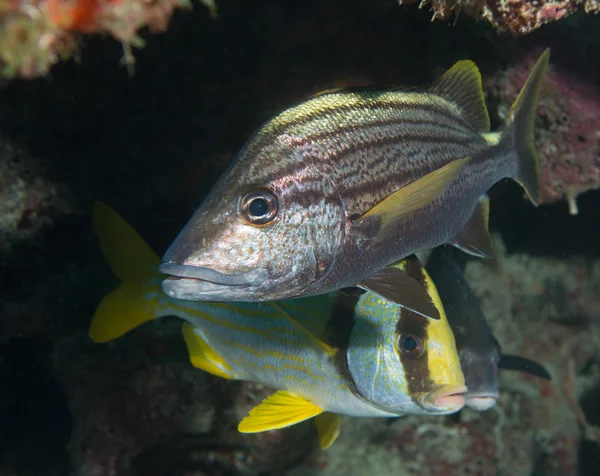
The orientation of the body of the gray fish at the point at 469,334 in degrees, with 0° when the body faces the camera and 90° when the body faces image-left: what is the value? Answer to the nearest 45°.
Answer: approximately 0°

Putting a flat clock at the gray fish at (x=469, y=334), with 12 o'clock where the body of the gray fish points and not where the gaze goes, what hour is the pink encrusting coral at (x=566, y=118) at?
The pink encrusting coral is roughly at 8 o'clock from the gray fish.

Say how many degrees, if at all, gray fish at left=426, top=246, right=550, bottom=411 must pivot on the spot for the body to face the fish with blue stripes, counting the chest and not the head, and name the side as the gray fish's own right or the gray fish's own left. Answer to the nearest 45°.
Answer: approximately 45° to the gray fish's own right

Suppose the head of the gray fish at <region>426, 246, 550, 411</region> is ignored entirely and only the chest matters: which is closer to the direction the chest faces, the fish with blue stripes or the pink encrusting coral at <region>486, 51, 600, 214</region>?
the fish with blue stripes
